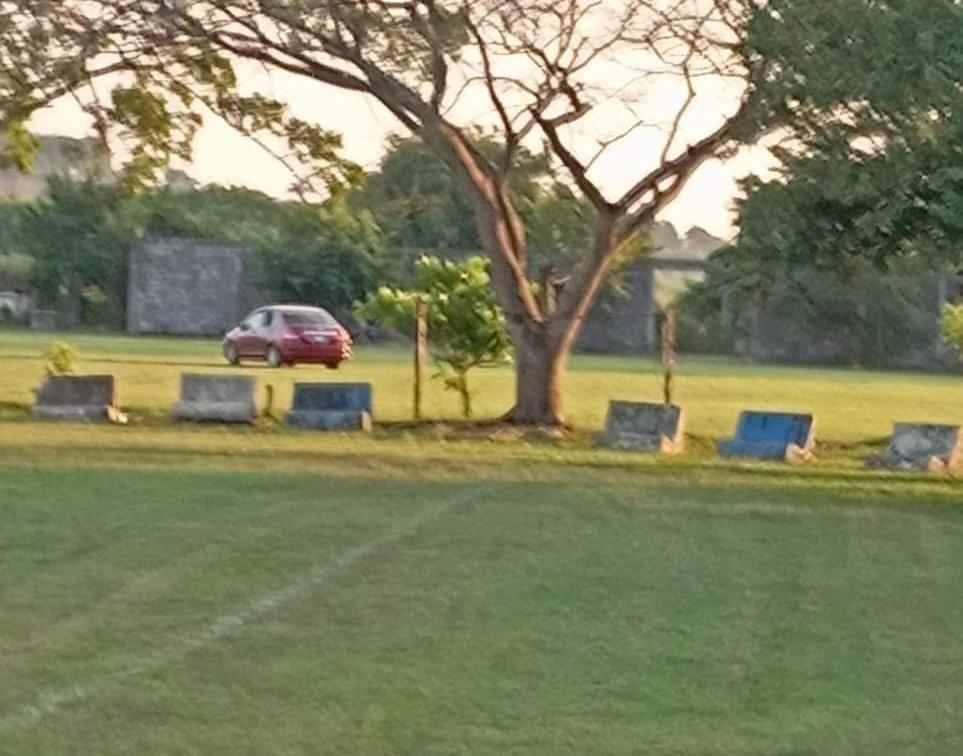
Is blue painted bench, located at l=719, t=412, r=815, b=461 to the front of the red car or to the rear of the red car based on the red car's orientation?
to the rear

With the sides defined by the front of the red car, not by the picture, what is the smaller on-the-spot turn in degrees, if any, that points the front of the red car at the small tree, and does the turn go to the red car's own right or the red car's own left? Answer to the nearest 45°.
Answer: approximately 135° to the red car's own left

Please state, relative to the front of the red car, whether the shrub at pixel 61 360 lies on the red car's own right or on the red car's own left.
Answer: on the red car's own left

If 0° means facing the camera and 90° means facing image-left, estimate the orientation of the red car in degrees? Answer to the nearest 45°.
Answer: approximately 135°

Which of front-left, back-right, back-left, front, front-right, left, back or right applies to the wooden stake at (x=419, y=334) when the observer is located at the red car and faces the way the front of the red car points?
back-left

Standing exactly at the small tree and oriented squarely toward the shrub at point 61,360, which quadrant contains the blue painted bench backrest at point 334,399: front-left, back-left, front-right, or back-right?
front-left

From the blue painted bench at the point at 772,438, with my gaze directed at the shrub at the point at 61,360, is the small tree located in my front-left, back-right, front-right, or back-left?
front-right

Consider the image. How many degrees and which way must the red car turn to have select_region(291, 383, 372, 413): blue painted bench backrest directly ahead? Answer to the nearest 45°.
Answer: approximately 135° to its left
